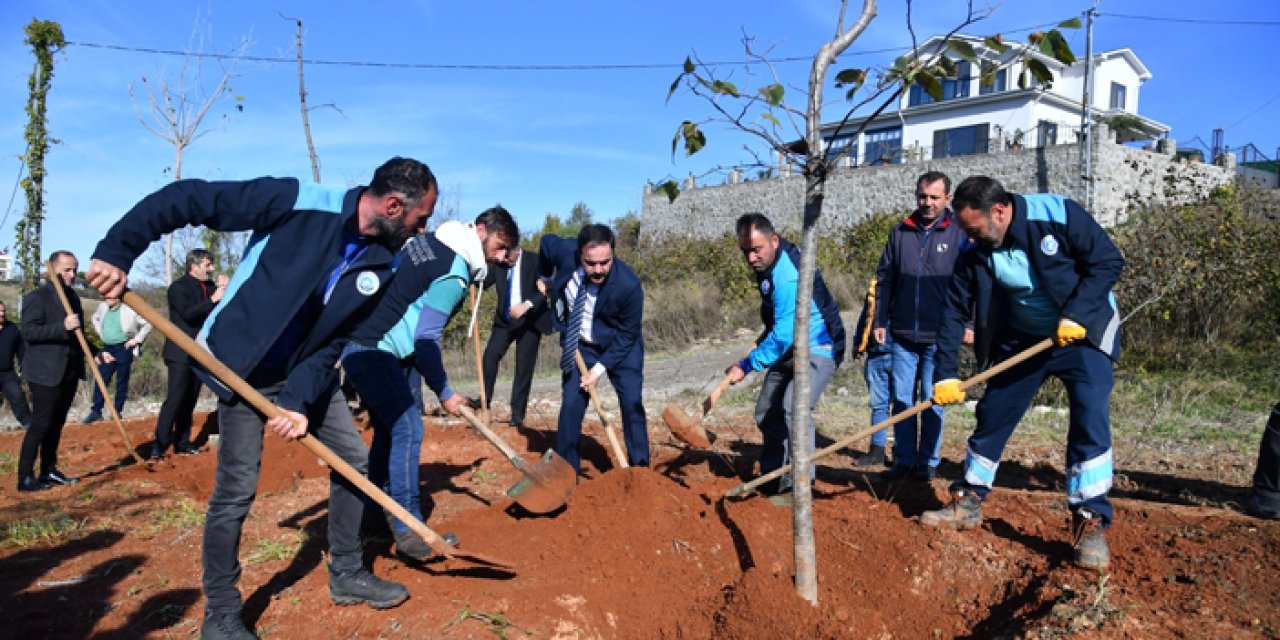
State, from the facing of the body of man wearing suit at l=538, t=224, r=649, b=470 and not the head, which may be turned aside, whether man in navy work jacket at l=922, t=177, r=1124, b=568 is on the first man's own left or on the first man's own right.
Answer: on the first man's own left

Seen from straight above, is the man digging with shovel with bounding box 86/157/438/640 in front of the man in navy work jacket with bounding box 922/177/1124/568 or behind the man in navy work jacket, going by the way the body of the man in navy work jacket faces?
in front

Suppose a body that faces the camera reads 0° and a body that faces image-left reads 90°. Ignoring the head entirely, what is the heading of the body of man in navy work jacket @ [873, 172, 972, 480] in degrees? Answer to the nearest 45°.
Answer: approximately 0°

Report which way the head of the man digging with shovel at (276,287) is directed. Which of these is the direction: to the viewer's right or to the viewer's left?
to the viewer's right

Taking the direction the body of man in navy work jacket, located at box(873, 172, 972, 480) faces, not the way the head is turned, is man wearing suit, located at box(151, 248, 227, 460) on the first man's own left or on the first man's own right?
on the first man's own right

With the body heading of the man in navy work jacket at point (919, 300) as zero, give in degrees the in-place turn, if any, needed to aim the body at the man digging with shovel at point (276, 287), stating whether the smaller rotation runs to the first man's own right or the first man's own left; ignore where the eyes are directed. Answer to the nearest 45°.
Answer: approximately 45° to the first man's own right

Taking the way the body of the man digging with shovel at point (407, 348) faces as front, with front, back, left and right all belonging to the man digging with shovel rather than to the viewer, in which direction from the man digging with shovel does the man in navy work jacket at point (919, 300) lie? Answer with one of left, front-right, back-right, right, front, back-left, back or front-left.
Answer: front

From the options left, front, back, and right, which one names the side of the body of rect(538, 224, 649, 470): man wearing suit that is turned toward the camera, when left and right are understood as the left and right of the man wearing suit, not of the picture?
front

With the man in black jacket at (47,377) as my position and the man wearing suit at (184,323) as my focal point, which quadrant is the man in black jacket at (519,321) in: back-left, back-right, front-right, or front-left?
front-right

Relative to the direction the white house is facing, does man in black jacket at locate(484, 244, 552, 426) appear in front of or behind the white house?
in front

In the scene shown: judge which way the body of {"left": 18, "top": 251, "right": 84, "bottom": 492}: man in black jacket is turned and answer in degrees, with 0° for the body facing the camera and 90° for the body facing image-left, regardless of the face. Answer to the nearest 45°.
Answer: approximately 315°

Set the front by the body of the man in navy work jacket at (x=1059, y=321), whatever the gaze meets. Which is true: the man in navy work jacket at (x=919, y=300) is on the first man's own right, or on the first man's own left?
on the first man's own right

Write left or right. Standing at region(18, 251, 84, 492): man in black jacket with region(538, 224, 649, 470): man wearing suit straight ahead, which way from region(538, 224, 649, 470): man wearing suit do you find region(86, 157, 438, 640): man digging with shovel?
right

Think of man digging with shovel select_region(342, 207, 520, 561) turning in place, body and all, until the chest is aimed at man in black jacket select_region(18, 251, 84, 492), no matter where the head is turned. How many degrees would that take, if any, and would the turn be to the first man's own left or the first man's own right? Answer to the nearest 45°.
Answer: approximately 135° to the first man's own left

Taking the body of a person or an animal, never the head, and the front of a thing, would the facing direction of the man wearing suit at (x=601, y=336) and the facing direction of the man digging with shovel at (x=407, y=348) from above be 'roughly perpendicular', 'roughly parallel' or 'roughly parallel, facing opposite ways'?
roughly perpendicular

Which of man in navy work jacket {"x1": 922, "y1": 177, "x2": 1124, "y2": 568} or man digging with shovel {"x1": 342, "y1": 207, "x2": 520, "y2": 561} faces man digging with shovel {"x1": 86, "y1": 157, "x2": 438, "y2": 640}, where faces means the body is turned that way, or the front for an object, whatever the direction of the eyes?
the man in navy work jacket

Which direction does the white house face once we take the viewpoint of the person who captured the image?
facing the viewer and to the left of the viewer

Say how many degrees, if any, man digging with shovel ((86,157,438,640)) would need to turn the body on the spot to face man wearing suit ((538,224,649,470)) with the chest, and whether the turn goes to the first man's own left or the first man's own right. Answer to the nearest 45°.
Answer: approximately 90° to the first man's own left
